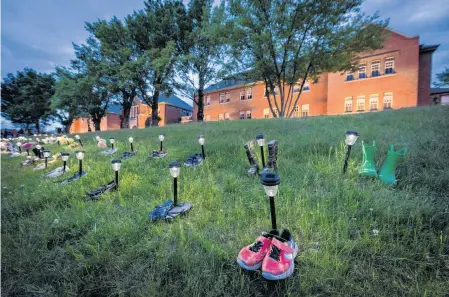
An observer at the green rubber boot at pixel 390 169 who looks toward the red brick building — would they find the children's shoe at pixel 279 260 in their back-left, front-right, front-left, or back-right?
back-left

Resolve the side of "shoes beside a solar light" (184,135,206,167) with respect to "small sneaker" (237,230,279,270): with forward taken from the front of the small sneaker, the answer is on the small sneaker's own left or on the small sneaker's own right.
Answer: on the small sneaker's own right

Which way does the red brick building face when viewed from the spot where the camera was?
facing the viewer and to the left of the viewer

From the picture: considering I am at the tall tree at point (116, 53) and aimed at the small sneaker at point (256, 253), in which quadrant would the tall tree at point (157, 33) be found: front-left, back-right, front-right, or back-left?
front-left

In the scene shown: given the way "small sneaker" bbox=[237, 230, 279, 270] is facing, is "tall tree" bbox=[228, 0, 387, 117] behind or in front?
behind

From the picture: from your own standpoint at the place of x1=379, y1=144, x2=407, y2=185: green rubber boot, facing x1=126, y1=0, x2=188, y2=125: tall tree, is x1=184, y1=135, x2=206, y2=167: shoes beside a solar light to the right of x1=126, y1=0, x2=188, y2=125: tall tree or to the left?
left

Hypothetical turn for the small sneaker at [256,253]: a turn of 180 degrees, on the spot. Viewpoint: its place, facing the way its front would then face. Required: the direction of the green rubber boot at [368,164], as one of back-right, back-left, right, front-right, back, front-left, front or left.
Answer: front

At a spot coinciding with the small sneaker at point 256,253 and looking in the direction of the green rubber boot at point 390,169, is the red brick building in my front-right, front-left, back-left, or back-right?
front-left

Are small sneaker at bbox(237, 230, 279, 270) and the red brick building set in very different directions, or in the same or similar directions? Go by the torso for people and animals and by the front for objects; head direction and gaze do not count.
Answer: same or similar directions

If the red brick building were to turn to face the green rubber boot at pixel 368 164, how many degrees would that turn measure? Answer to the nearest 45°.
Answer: approximately 45° to its left

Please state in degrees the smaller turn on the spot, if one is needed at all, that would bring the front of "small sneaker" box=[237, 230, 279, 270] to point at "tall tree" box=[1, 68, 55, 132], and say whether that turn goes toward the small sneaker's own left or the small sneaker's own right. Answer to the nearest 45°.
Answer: approximately 90° to the small sneaker's own right

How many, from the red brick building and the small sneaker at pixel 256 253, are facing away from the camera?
0

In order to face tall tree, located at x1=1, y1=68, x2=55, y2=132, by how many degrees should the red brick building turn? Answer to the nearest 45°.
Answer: approximately 45° to its right

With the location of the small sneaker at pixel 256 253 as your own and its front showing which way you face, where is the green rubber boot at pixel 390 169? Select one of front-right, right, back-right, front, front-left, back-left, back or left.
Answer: back
